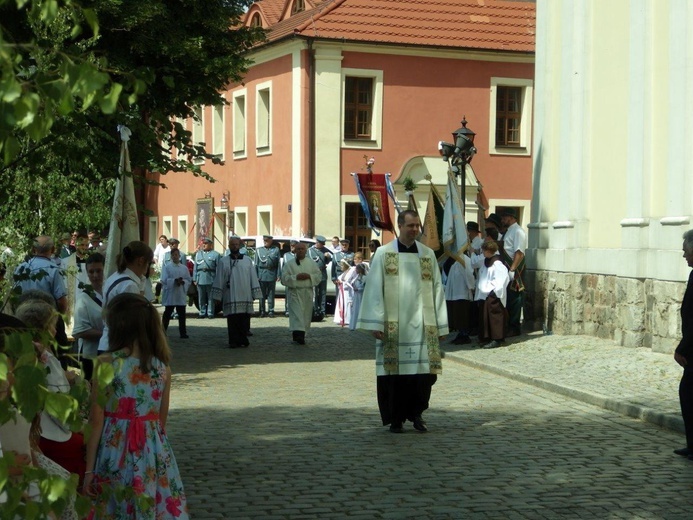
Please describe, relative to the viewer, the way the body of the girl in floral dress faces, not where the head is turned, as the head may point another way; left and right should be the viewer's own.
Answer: facing away from the viewer

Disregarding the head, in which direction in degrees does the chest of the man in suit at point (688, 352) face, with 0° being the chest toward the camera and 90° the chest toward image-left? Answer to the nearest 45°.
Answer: approximately 90°

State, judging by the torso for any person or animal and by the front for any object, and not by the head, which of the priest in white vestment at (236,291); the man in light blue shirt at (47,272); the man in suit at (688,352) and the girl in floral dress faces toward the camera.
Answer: the priest in white vestment

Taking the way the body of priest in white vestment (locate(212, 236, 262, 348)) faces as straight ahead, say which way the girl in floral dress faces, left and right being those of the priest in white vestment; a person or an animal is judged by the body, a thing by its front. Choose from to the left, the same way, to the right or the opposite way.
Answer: the opposite way

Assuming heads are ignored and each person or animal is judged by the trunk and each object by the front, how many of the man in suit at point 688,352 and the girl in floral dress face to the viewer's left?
1

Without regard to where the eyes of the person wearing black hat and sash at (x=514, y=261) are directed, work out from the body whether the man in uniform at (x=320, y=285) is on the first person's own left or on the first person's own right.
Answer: on the first person's own right

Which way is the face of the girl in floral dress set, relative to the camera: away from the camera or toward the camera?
away from the camera

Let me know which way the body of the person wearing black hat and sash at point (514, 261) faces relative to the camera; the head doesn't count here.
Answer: to the viewer's left
